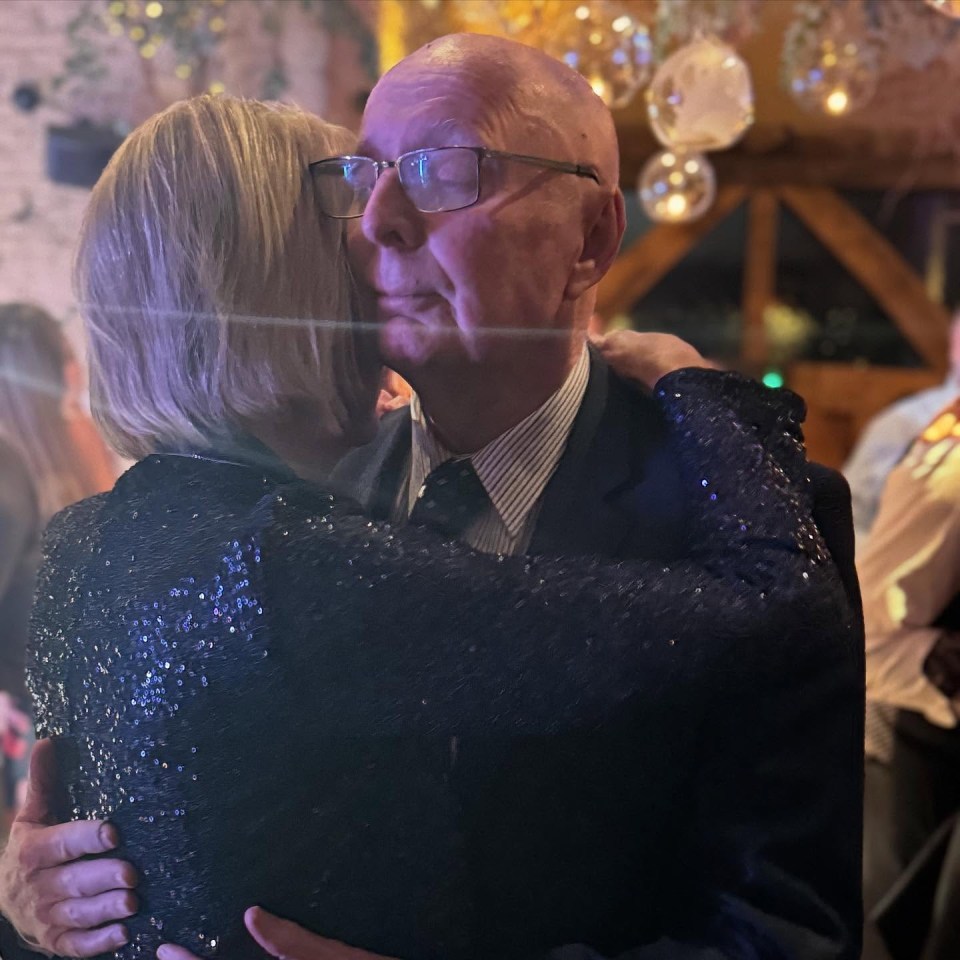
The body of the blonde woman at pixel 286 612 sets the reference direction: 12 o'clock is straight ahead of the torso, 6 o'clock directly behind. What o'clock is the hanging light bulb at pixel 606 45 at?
The hanging light bulb is roughly at 11 o'clock from the blonde woman.

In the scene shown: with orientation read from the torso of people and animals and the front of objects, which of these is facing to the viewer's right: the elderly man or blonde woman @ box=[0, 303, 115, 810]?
the blonde woman

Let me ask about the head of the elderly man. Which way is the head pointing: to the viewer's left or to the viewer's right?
to the viewer's left

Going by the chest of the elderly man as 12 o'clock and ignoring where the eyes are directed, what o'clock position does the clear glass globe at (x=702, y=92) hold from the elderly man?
The clear glass globe is roughly at 5 o'clock from the elderly man.

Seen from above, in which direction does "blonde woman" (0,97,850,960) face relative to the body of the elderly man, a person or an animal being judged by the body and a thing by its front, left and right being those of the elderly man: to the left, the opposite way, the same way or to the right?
the opposite way

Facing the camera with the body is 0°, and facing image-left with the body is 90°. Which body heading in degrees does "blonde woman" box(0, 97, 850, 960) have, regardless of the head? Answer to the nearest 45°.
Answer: approximately 225°

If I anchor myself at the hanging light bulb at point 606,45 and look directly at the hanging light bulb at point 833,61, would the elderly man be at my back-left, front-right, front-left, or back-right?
back-right

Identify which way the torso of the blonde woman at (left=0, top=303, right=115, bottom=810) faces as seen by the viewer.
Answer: to the viewer's right
